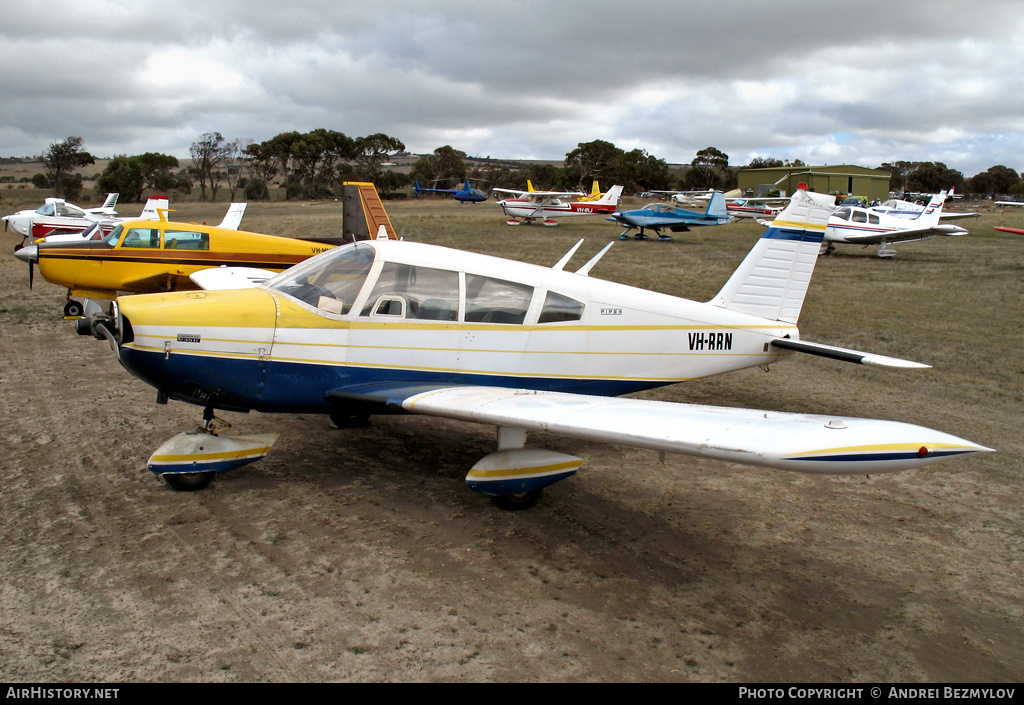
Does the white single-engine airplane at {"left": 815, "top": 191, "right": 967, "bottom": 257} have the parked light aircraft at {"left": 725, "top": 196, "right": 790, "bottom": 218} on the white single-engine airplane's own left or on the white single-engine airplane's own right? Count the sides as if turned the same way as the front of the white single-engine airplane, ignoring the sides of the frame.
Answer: on the white single-engine airplane's own right

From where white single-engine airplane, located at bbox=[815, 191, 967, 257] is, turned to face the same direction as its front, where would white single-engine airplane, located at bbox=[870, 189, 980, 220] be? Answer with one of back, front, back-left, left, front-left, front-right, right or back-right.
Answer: back-right

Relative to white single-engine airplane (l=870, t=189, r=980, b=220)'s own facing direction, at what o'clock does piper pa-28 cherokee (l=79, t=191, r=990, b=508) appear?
The piper pa-28 cherokee is roughly at 9 o'clock from the white single-engine airplane.

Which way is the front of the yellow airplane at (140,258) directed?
to the viewer's left

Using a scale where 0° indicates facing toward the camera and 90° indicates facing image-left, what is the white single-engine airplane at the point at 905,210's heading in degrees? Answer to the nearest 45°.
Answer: approximately 90°

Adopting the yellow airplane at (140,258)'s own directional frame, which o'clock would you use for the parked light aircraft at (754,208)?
The parked light aircraft is roughly at 5 o'clock from the yellow airplane.

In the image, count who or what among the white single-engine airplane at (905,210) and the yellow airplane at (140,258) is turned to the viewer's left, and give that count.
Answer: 2
